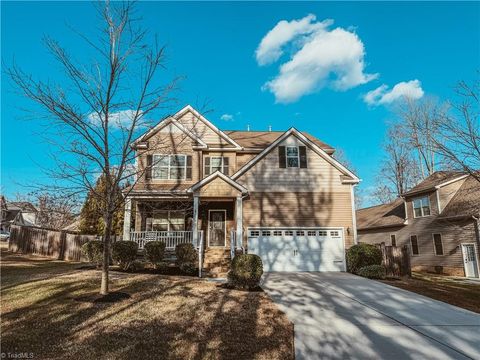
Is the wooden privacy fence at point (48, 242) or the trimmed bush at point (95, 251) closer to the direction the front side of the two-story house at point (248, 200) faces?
the trimmed bush

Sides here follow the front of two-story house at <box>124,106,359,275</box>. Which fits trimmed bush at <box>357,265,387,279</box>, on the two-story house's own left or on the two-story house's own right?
on the two-story house's own left

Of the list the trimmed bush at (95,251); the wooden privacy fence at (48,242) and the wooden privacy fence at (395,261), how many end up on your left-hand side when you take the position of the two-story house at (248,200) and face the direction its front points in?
1

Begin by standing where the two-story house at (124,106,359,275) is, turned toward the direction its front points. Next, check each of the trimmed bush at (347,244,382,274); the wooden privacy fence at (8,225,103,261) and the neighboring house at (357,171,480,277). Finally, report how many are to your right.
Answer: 1

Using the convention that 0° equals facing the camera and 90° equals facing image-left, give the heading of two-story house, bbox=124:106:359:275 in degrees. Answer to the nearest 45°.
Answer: approximately 0°

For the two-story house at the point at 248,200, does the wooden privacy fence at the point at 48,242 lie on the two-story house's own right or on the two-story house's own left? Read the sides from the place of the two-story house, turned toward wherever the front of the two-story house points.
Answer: on the two-story house's own right

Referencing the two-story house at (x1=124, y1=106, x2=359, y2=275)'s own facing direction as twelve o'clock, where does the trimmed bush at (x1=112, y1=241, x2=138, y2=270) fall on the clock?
The trimmed bush is roughly at 2 o'clock from the two-story house.

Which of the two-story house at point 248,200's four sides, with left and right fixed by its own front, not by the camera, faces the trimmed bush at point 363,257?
left

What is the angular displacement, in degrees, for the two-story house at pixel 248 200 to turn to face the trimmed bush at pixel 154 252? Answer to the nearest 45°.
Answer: approximately 45° to its right

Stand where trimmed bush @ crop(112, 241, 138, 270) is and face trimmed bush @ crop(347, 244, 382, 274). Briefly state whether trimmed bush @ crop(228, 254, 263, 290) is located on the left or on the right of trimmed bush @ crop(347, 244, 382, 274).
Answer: right

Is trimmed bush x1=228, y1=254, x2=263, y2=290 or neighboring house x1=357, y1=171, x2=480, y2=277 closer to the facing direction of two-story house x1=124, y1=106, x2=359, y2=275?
the trimmed bush

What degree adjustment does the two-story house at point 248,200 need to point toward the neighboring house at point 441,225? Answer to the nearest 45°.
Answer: approximately 135° to its left
